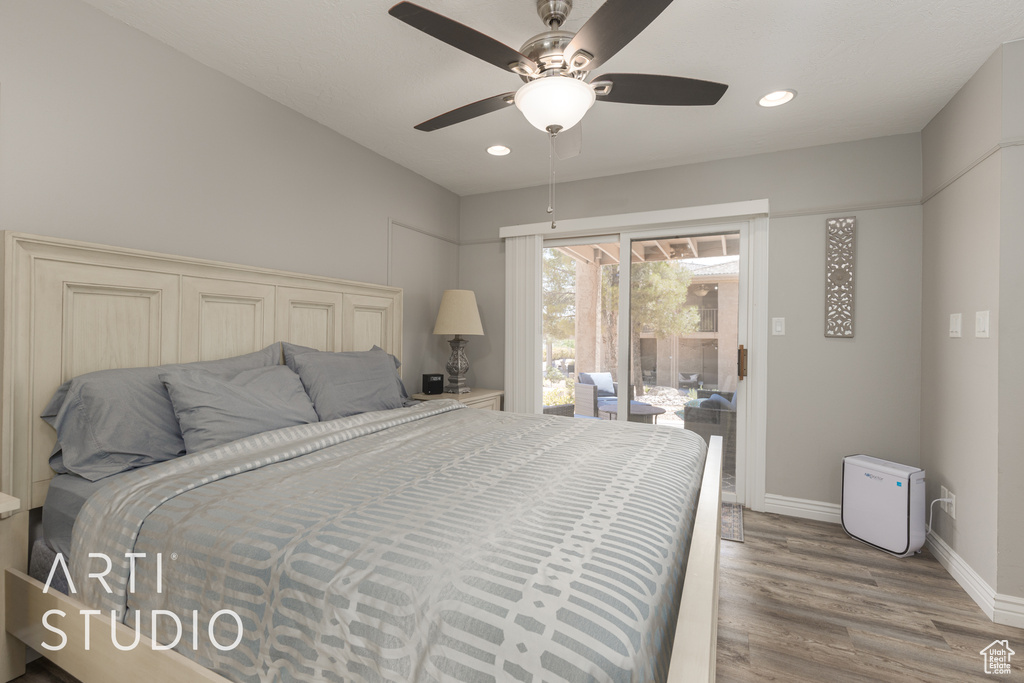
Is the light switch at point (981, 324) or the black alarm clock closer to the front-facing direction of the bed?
the light switch

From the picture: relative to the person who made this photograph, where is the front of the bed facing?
facing the viewer and to the right of the viewer

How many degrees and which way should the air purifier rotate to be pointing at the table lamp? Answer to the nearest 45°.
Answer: approximately 45° to its right

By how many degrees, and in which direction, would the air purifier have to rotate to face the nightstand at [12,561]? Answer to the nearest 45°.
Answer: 0° — it already faces it

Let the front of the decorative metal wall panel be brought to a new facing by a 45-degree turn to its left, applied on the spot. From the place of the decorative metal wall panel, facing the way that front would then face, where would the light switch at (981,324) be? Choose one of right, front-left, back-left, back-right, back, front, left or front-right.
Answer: front

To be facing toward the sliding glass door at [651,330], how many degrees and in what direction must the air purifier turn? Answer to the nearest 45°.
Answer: approximately 45° to its right

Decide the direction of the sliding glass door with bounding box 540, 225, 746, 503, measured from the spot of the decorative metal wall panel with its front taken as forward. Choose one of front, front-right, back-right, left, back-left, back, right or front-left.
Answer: right

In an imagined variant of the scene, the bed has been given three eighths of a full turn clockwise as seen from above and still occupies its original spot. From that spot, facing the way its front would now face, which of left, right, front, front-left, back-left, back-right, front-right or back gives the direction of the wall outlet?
back

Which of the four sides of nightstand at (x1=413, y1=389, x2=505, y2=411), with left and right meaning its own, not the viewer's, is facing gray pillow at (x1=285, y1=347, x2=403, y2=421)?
right

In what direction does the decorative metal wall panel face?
toward the camera

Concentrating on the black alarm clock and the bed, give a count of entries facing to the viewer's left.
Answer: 0

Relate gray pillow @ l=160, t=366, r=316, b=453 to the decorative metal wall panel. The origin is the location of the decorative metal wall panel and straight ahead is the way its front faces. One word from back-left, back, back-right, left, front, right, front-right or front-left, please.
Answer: front-right
